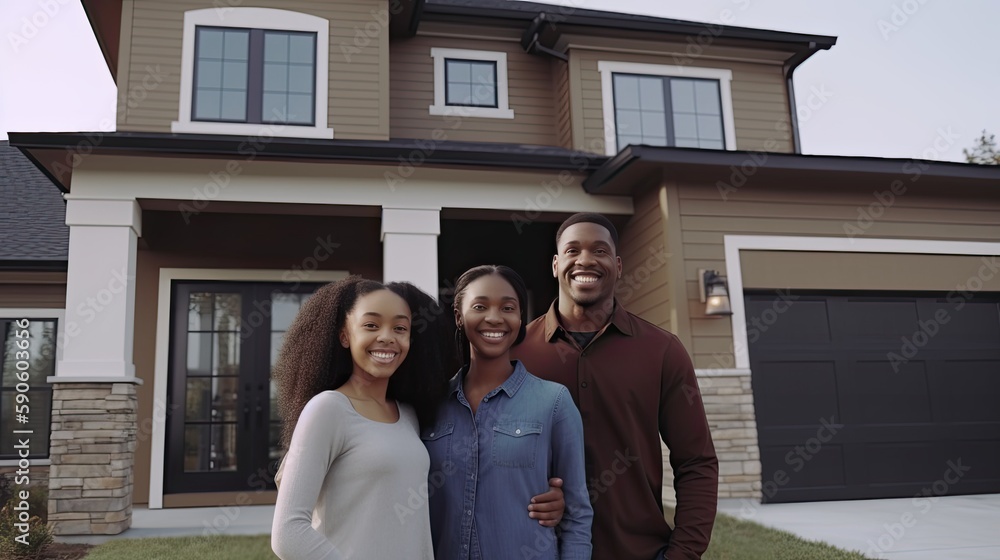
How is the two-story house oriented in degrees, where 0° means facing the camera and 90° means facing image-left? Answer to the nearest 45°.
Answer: approximately 0°

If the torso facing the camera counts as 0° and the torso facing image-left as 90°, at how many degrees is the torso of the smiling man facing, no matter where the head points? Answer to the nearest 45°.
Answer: approximately 0°

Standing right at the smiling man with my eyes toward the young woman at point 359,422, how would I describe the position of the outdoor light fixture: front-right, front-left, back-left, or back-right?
back-right

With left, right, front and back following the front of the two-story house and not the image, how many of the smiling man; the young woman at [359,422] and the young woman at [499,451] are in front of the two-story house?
3

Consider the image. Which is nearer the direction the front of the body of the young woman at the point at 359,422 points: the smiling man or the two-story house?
the smiling man

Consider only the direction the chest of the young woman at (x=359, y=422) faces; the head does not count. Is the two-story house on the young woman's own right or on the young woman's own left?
on the young woman's own left

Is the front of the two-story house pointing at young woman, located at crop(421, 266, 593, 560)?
yes

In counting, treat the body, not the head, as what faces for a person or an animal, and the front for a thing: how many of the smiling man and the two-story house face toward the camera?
2
